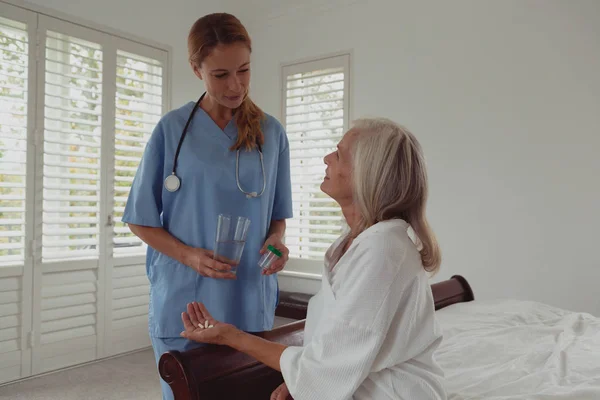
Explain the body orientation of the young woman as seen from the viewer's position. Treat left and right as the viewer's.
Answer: facing the viewer and to the right of the viewer

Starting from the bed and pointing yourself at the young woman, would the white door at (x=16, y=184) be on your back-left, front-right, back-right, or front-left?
front-right

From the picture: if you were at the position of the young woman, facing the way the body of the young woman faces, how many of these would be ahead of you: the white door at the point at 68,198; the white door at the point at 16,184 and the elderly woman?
1

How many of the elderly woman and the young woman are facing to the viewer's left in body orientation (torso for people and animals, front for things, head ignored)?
1

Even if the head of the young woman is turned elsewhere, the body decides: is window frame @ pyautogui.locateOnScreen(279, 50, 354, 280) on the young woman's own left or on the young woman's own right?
on the young woman's own left

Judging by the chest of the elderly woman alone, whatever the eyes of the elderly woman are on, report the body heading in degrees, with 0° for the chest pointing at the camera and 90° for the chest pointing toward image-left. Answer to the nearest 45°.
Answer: approximately 90°

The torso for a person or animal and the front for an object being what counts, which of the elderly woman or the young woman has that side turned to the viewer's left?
the elderly woman

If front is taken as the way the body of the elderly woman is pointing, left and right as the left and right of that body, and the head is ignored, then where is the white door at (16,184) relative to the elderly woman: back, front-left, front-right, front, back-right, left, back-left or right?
front-right

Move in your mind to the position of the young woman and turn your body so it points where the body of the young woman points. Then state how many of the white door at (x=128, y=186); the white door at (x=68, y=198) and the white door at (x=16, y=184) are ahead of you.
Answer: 0

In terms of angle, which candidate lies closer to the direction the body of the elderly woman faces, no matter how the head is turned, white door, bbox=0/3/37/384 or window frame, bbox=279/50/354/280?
the white door

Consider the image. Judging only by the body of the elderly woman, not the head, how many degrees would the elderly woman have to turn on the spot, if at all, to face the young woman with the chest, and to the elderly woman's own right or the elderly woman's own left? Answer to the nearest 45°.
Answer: approximately 45° to the elderly woman's own right

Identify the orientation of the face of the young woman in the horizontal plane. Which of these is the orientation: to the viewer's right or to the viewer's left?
to the viewer's right
